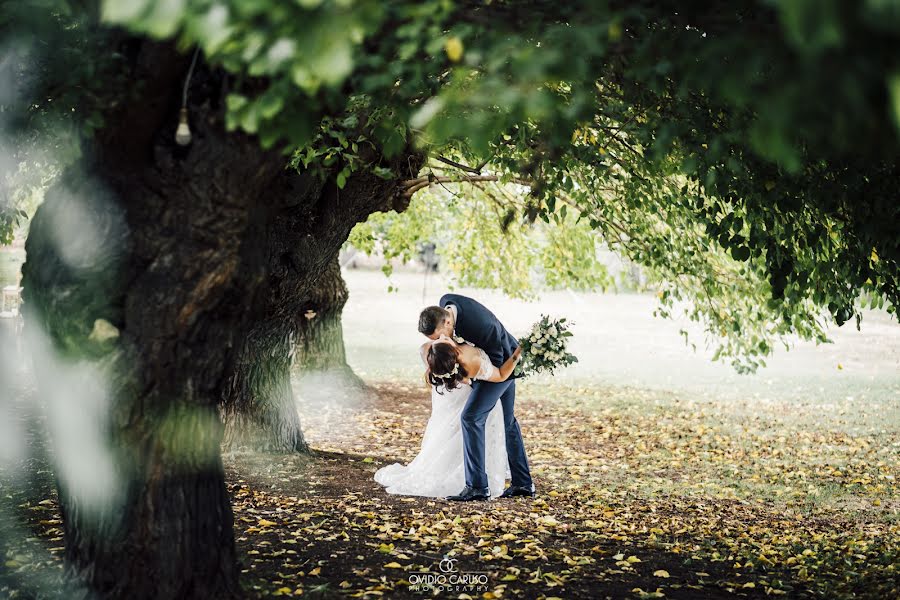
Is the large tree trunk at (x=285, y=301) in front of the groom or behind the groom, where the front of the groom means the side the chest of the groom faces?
in front

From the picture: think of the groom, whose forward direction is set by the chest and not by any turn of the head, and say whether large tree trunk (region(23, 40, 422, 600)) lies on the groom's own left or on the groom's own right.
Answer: on the groom's own left

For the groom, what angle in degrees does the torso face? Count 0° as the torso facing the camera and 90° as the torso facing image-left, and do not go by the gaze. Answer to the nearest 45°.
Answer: approximately 90°
